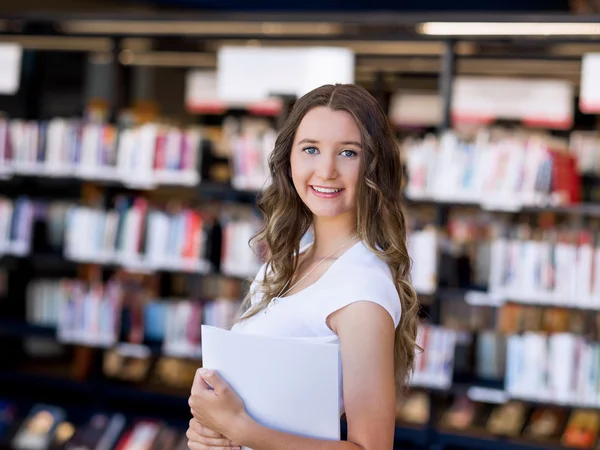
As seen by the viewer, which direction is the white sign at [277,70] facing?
toward the camera

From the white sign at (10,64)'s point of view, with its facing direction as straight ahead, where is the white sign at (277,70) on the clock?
the white sign at (277,70) is roughly at 10 o'clock from the white sign at (10,64).

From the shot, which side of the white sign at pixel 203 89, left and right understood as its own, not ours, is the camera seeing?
front

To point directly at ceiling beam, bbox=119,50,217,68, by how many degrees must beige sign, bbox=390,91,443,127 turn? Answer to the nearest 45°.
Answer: approximately 90° to its right

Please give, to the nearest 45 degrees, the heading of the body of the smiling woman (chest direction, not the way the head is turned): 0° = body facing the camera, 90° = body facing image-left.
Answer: approximately 45°

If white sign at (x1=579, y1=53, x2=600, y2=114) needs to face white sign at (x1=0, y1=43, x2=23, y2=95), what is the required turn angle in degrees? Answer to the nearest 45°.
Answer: approximately 90° to its right

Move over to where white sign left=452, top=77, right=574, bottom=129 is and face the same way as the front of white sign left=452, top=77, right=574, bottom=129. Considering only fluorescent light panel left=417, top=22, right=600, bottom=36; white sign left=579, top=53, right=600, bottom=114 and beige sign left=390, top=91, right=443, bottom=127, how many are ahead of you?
2

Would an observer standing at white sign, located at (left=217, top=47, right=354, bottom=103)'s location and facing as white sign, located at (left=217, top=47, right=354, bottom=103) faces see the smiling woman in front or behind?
in front

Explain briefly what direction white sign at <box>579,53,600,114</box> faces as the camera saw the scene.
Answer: facing the viewer
